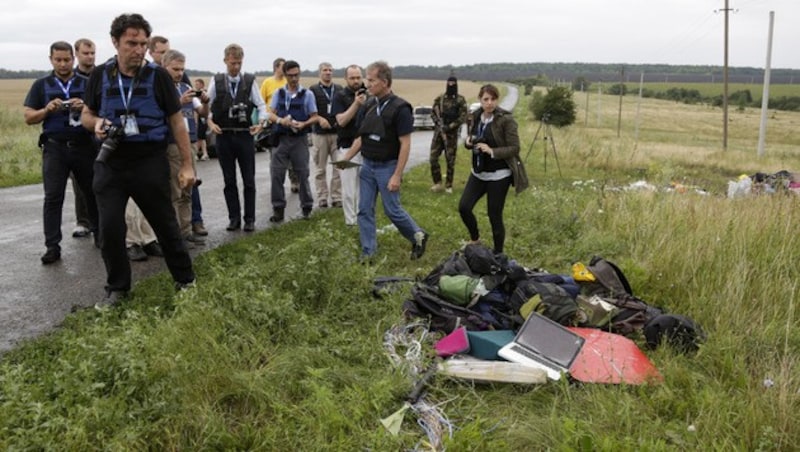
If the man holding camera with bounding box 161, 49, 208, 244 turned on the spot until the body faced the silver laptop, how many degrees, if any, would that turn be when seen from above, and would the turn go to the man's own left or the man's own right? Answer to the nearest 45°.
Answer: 0° — they already face it

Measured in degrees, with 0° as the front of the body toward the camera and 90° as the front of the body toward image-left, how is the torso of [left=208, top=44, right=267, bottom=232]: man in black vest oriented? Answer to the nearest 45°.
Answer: approximately 0°

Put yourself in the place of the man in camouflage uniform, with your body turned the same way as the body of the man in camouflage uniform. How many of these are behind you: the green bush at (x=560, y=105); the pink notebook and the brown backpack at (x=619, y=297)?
1

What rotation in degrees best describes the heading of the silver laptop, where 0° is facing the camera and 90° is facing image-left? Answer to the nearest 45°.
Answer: approximately 45°

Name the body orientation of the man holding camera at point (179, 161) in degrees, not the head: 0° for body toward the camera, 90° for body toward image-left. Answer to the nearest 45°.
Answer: approximately 315°

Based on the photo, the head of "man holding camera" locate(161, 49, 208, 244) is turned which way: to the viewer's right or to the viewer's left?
to the viewer's right

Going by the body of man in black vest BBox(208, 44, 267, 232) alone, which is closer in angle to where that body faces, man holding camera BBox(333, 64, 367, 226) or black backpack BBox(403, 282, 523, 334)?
the black backpack

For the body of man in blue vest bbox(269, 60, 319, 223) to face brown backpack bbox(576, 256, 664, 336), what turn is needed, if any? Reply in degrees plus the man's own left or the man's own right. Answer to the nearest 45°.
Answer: approximately 45° to the man's own left

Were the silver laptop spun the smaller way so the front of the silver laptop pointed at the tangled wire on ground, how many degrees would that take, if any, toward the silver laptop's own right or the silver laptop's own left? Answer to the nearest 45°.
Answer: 0° — it already faces it

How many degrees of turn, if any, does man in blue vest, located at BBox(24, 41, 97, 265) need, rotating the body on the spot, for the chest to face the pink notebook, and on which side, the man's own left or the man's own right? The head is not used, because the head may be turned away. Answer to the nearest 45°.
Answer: approximately 45° to the man's own left

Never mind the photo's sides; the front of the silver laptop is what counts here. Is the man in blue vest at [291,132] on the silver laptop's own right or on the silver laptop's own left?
on the silver laptop's own right
